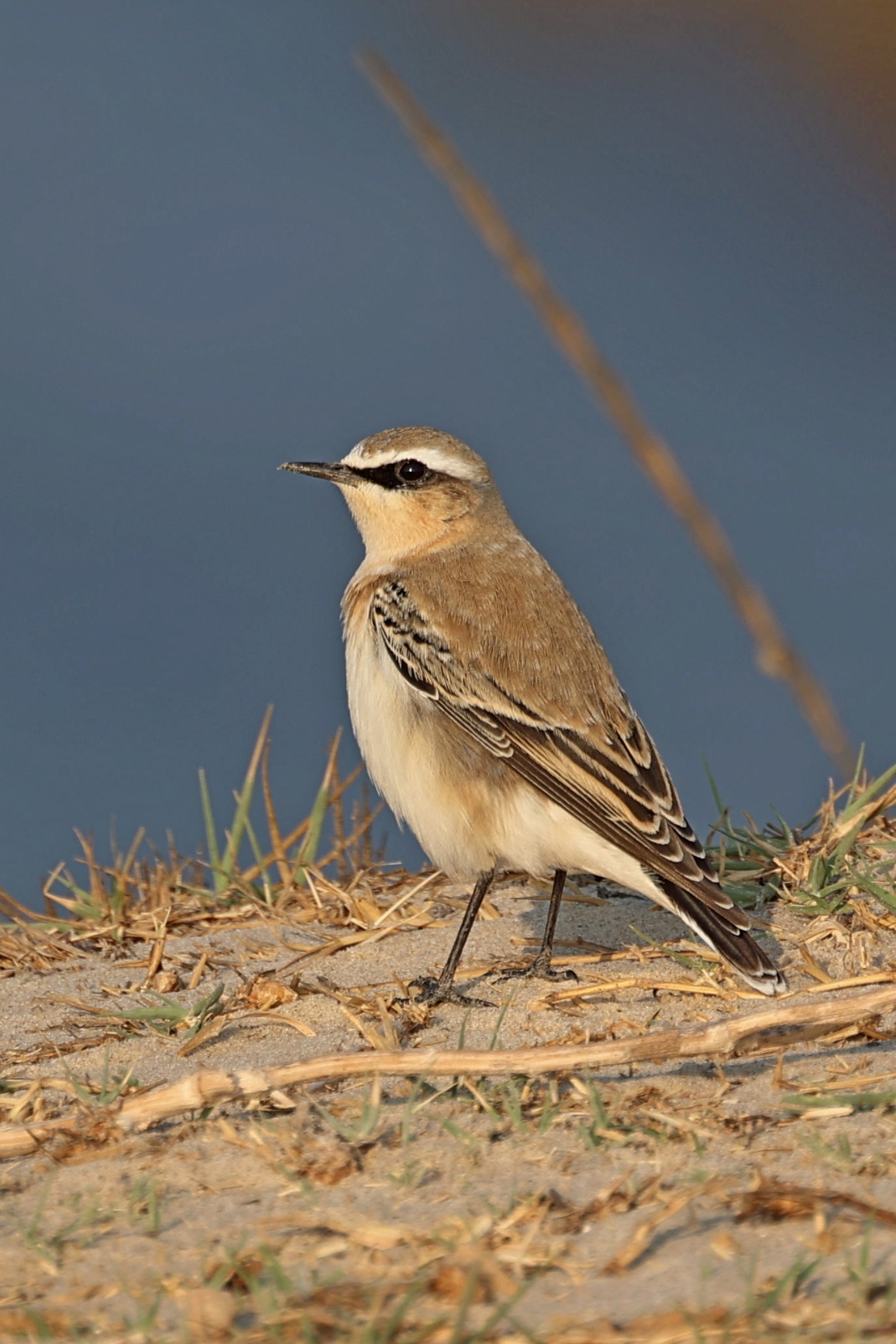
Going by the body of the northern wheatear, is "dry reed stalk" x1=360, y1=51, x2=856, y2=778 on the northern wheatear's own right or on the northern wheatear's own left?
on the northern wheatear's own right

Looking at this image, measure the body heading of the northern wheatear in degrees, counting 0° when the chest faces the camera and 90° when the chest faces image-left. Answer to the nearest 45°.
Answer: approximately 90°
